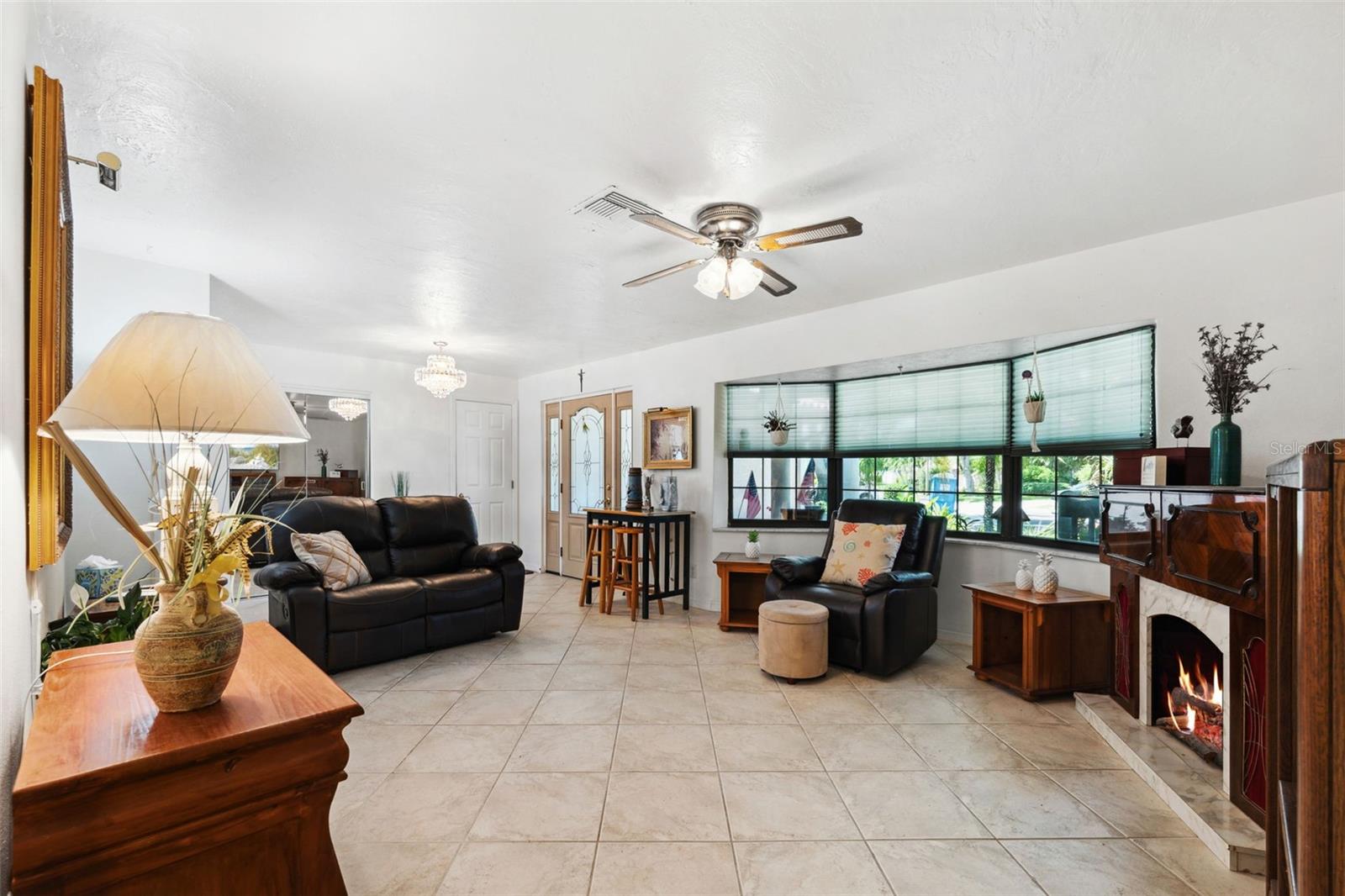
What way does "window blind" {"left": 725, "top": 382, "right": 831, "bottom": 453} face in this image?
toward the camera

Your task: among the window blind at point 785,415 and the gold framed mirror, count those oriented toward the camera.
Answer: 1

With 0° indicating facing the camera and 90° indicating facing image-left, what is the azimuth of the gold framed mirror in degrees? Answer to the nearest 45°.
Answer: approximately 270°

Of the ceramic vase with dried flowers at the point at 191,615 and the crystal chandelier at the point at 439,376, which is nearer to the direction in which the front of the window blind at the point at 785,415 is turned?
the ceramic vase with dried flowers

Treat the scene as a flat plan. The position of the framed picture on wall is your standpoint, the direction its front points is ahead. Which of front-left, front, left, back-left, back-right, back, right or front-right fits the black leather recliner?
left

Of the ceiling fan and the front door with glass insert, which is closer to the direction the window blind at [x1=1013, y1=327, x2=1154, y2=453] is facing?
the ceiling fan

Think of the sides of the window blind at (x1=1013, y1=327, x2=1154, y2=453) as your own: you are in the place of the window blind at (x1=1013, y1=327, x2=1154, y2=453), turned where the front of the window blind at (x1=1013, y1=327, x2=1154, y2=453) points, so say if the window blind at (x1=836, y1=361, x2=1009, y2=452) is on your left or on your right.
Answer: on your right

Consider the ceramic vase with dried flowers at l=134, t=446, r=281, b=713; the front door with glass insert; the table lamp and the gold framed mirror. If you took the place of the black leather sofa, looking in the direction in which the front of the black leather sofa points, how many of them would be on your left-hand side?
1

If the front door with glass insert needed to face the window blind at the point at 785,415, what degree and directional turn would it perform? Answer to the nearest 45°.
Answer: approximately 90° to its left

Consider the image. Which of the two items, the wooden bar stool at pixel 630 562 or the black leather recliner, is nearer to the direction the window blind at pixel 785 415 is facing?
the black leather recliner

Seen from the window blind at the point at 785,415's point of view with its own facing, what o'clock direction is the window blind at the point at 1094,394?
the window blind at the point at 1094,394 is roughly at 10 o'clock from the window blind at the point at 785,415.

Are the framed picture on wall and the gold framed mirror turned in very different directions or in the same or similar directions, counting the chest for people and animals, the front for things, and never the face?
very different directions

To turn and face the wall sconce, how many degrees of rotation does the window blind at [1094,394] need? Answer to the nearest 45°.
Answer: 0° — it already faces it

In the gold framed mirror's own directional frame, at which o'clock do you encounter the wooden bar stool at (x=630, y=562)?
The wooden bar stool is roughly at 11 o'clock from the gold framed mirror.

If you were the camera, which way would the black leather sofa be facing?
facing the viewer and to the right of the viewer
